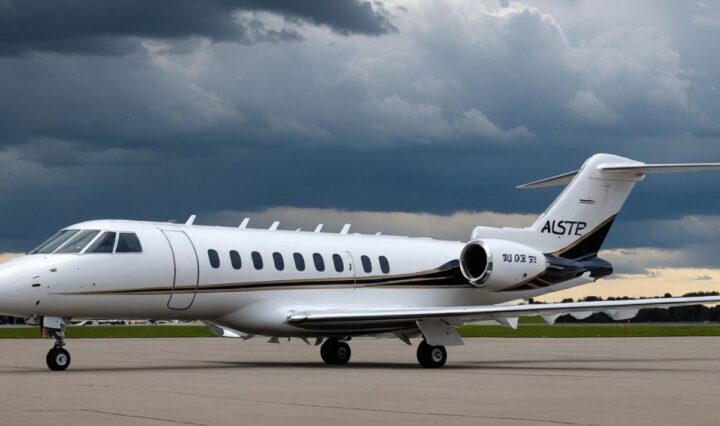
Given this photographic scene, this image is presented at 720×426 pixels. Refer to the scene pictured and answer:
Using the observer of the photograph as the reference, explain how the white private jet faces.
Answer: facing the viewer and to the left of the viewer
